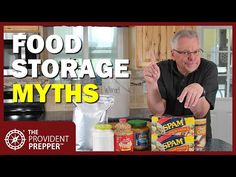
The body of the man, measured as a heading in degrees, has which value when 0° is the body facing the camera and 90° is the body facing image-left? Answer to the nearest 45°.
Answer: approximately 0°

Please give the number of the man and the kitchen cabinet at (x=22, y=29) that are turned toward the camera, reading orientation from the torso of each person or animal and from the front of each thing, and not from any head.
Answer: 2

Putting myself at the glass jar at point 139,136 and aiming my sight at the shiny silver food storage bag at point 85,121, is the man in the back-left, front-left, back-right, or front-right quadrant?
back-right

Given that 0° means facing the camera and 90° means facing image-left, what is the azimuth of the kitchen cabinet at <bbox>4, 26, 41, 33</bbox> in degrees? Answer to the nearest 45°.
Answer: approximately 0°
